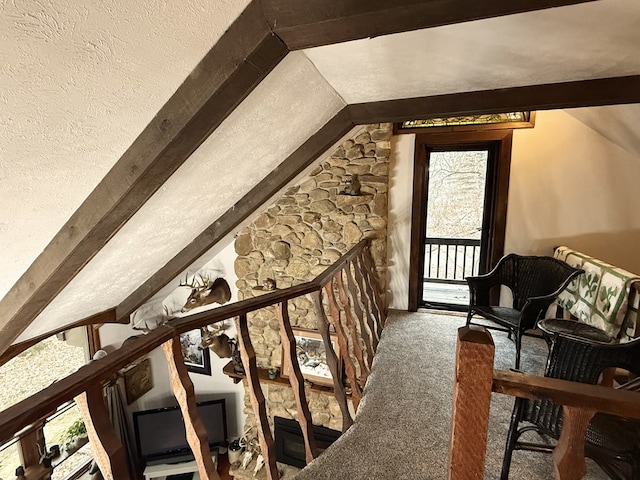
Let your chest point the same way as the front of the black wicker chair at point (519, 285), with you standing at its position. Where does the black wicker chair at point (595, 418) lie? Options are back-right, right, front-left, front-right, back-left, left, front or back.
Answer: front-left

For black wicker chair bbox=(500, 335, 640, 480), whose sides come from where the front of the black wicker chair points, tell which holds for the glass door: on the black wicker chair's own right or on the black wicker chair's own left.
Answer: on the black wicker chair's own right

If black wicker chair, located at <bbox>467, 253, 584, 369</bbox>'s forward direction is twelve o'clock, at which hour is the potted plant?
The potted plant is roughly at 1 o'clock from the black wicker chair.

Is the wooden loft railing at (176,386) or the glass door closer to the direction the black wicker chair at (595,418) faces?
the wooden loft railing

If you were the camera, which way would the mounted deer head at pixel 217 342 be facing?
facing the viewer and to the left of the viewer

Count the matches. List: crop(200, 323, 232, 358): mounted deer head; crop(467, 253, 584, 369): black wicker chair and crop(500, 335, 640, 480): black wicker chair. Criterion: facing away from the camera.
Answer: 0

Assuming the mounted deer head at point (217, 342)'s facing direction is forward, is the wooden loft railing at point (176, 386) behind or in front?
in front

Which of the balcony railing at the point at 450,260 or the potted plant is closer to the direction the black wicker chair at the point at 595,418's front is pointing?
the potted plant

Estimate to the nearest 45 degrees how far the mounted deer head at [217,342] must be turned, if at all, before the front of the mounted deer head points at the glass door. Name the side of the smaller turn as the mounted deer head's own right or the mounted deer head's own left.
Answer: approximately 135° to the mounted deer head's own left

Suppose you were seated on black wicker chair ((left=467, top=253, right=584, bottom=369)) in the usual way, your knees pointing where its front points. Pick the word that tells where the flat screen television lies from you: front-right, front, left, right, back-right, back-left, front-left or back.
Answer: front-right
